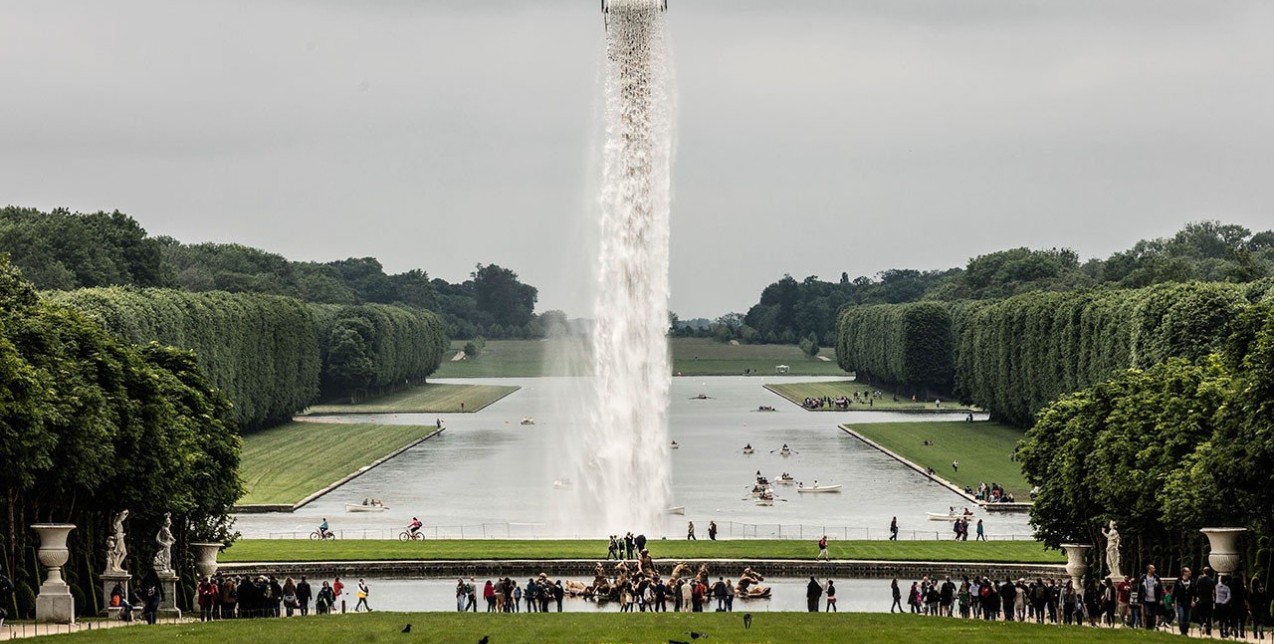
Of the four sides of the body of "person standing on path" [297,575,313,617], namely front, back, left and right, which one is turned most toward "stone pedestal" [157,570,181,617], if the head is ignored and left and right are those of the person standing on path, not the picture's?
left

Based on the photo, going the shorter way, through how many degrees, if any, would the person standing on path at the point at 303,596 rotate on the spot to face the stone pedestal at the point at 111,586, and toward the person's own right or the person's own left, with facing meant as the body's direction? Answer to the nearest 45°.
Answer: approximately 90° to the person's own left

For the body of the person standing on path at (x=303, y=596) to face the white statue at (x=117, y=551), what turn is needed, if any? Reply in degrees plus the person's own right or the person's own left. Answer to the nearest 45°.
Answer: approximately 90° to the person's own left

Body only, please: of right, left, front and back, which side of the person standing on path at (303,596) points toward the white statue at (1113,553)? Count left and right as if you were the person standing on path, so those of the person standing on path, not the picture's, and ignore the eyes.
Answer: right

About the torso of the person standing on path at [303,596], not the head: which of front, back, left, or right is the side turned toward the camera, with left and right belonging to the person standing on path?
back

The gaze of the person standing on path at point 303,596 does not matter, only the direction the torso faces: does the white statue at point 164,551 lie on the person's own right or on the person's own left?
on the person's own left

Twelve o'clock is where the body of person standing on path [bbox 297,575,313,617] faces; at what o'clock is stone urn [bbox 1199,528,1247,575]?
The stone urn is roughly at 4 o'clock from the person standing on path.
